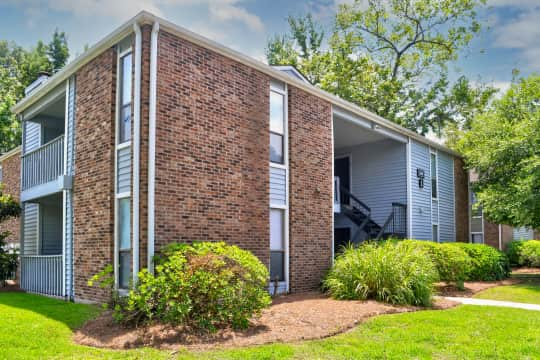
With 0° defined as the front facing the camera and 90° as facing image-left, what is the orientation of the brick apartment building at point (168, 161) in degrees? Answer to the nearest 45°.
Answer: approximately 315°

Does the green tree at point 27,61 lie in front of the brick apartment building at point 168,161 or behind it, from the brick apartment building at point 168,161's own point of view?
behind

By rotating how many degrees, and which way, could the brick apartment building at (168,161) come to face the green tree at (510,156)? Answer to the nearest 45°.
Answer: approximately 90° to its left

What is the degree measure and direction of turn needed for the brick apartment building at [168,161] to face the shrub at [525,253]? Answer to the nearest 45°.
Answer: approximately 90° to its left

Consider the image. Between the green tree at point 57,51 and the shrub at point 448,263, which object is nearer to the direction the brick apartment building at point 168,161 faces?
the shrub

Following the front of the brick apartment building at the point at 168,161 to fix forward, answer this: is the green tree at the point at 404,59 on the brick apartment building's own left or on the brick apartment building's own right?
on the brick apartment building's own left
